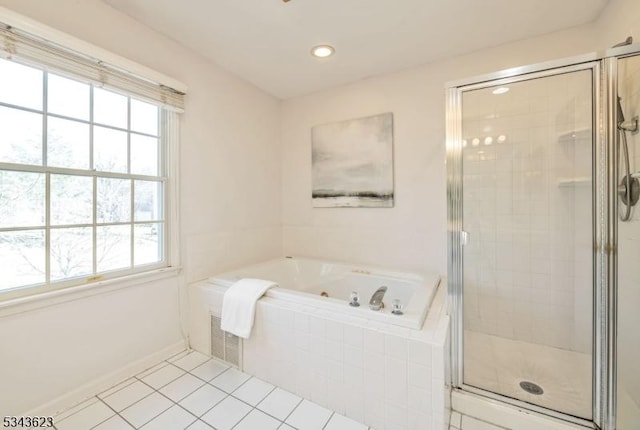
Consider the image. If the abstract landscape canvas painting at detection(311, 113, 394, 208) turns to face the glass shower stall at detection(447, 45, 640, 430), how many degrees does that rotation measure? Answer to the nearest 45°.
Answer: approximately 90° to its left

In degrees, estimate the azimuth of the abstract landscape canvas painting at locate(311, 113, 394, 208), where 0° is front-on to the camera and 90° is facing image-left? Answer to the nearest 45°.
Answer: approximately 45°

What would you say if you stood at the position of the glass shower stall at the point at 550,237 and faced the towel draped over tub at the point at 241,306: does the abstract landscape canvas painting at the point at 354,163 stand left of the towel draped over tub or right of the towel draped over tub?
right

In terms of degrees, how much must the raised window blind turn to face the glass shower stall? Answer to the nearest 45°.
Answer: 0° — it already faces it

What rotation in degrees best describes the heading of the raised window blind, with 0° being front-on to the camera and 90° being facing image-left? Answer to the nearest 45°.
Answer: approximately 315°
